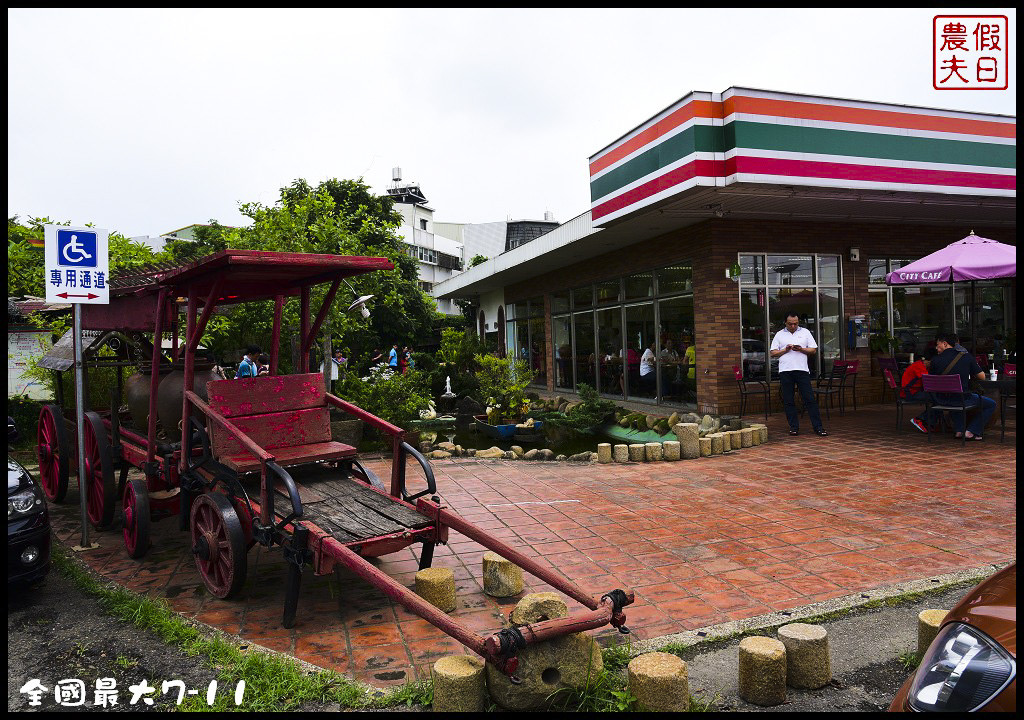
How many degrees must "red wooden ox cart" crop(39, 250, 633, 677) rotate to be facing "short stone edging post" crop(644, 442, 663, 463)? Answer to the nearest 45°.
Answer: approximately 90° to its left

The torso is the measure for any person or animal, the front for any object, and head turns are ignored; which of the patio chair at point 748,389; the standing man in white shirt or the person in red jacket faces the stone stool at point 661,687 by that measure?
the standing man in white shirt

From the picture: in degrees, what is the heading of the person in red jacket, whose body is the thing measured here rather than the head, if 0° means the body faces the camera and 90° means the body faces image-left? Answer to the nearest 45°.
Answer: approximately 270°

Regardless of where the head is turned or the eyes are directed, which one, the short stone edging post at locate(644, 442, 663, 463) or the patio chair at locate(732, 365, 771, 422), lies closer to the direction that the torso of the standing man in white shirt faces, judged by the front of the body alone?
the short stone edging post

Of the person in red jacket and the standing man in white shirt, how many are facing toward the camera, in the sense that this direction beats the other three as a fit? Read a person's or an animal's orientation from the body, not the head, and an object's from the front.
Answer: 1

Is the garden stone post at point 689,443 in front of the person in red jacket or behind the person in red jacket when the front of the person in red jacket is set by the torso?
behind
